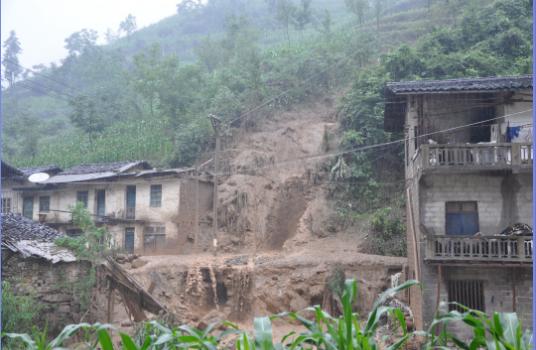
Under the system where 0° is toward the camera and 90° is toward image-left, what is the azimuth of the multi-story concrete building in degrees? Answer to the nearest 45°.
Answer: approximately 0°

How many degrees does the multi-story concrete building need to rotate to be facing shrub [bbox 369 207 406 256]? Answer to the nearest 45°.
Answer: approximately 135° to its right

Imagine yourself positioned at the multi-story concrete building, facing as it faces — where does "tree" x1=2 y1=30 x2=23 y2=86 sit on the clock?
The tree is roughly at 4 o'clock from the multi-story concrete building.

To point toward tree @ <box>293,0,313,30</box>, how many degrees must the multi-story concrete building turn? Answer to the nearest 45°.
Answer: approximately 135° to its right

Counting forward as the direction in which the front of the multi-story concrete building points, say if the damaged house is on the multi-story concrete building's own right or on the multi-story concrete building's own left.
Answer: on the multi-story concrete building's own right
